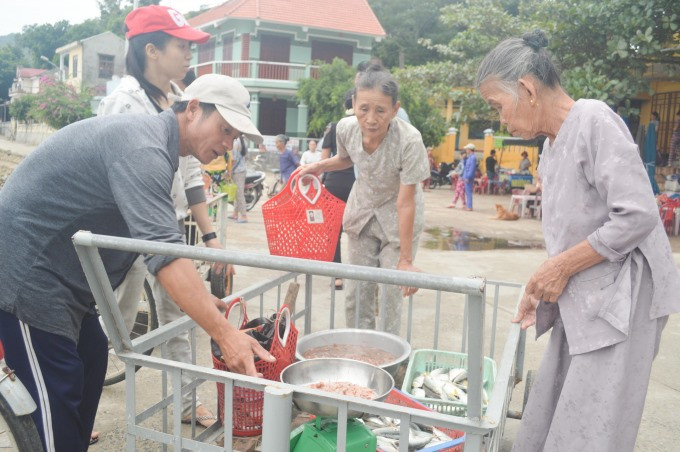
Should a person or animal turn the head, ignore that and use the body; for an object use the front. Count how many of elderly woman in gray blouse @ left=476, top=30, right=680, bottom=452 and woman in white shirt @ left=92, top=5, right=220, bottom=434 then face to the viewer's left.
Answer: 1

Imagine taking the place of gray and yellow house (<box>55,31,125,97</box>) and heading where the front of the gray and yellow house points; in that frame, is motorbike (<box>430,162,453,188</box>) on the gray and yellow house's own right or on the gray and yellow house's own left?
on the gray and yellow house's own left

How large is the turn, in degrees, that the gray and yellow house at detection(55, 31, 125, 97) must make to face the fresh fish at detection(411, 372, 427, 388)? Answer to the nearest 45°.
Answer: approximately 45° to its left

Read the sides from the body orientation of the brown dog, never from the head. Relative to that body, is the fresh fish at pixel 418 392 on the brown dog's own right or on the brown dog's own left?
on the brown dog's own left

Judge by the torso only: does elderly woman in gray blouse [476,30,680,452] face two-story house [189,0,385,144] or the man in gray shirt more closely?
the man in gray shirt

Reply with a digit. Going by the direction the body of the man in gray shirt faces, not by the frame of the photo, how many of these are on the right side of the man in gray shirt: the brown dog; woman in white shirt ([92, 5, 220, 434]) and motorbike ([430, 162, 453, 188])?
0

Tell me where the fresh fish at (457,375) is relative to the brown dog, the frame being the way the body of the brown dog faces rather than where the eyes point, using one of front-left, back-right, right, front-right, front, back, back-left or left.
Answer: left

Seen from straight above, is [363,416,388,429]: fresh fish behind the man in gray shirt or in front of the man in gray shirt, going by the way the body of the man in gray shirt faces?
in front

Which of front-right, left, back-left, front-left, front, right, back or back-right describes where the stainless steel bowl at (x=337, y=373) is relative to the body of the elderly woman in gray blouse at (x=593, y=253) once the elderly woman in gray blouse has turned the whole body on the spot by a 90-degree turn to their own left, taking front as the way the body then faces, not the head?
right

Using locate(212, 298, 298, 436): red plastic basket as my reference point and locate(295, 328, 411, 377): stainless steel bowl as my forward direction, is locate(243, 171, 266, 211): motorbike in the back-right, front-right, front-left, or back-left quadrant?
front-left

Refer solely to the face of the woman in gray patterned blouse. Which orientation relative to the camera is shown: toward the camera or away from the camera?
toward the camera

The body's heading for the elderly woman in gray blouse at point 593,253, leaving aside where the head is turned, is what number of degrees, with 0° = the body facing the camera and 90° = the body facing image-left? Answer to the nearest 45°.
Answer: approximately 90°
